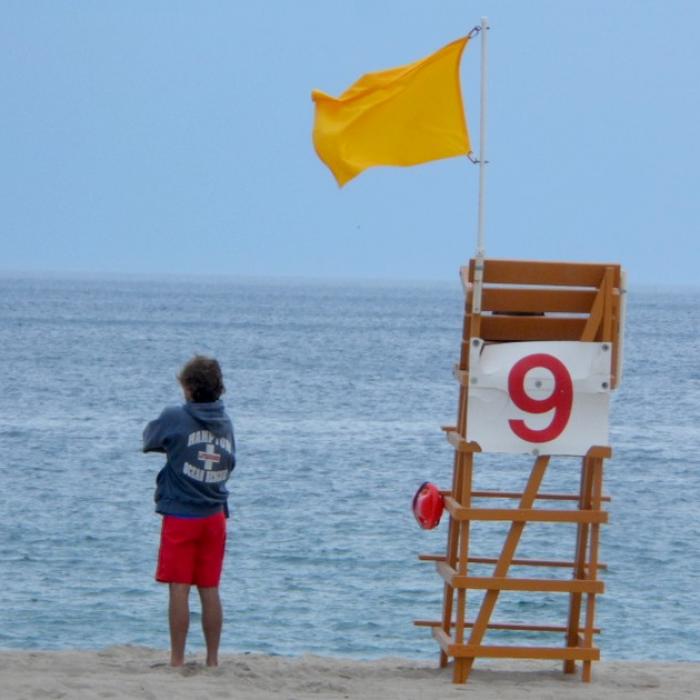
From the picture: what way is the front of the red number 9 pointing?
toward the camera

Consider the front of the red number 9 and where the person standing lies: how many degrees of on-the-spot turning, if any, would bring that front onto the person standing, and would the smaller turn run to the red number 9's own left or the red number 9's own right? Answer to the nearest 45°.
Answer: approximately 90° to the red number 9's own right
